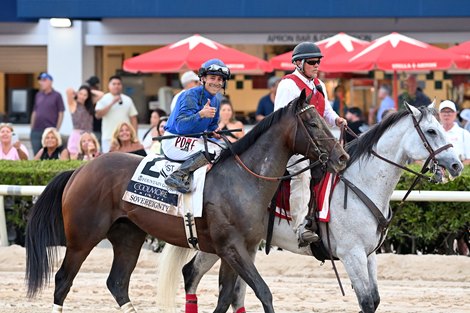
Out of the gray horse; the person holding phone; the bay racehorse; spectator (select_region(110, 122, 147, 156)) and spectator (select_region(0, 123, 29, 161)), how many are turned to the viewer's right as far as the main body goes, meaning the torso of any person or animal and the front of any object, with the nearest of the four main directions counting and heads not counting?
2

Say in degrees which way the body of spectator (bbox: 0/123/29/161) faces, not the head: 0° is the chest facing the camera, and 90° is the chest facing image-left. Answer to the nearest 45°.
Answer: approximately 0°

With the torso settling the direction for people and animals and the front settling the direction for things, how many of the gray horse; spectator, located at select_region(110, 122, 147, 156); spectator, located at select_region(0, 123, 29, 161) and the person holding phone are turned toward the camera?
3

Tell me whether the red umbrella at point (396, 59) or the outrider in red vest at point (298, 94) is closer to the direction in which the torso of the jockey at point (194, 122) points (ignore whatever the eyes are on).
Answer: the outrider in red vest

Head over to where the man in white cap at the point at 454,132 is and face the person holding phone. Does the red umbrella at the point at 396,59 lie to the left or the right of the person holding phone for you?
right

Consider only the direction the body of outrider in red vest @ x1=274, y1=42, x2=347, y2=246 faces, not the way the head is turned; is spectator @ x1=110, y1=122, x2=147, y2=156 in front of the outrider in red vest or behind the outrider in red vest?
behind

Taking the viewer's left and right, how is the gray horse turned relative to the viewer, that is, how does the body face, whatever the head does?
facing to the right of the viewer

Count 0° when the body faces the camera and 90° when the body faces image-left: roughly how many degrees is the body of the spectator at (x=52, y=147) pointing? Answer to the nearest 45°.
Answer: approximately 0°

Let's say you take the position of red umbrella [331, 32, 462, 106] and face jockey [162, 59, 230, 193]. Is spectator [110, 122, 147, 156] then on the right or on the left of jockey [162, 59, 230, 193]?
right

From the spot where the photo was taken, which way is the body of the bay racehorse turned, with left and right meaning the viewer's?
facing to the right of the viewer

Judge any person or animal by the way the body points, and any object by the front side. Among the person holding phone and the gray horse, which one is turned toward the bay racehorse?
the person holding phone
